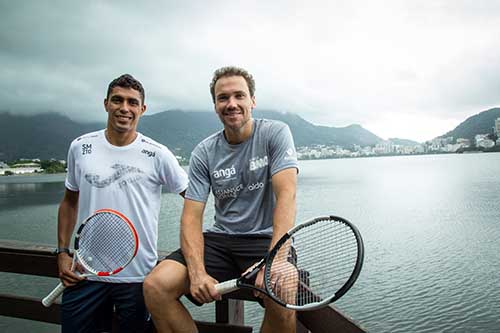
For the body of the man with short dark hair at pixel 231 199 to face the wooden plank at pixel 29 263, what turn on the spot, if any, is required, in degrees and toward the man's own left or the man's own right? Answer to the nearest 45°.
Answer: approximately 90° to the man's own right

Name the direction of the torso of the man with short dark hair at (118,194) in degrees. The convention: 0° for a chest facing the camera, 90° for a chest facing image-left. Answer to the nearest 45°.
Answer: approximately 0°

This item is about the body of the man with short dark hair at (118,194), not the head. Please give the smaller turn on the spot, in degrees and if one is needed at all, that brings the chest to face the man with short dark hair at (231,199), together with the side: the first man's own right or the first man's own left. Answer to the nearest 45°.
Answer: approximately 45° to the first man's own left

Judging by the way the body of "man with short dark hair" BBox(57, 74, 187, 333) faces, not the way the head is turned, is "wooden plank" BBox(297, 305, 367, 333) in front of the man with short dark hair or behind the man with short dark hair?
in front

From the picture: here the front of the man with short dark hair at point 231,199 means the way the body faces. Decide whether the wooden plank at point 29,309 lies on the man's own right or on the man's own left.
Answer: on the man's own right

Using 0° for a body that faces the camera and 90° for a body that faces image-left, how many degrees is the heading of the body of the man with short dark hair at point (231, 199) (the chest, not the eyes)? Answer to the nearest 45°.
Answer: approximately 0°

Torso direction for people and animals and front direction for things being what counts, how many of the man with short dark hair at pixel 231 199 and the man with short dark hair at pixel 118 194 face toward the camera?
2

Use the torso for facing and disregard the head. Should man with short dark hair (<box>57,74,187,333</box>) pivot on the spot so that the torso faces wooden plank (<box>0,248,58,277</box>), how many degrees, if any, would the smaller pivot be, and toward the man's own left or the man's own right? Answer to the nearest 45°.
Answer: approximately 135° to the man's own right
